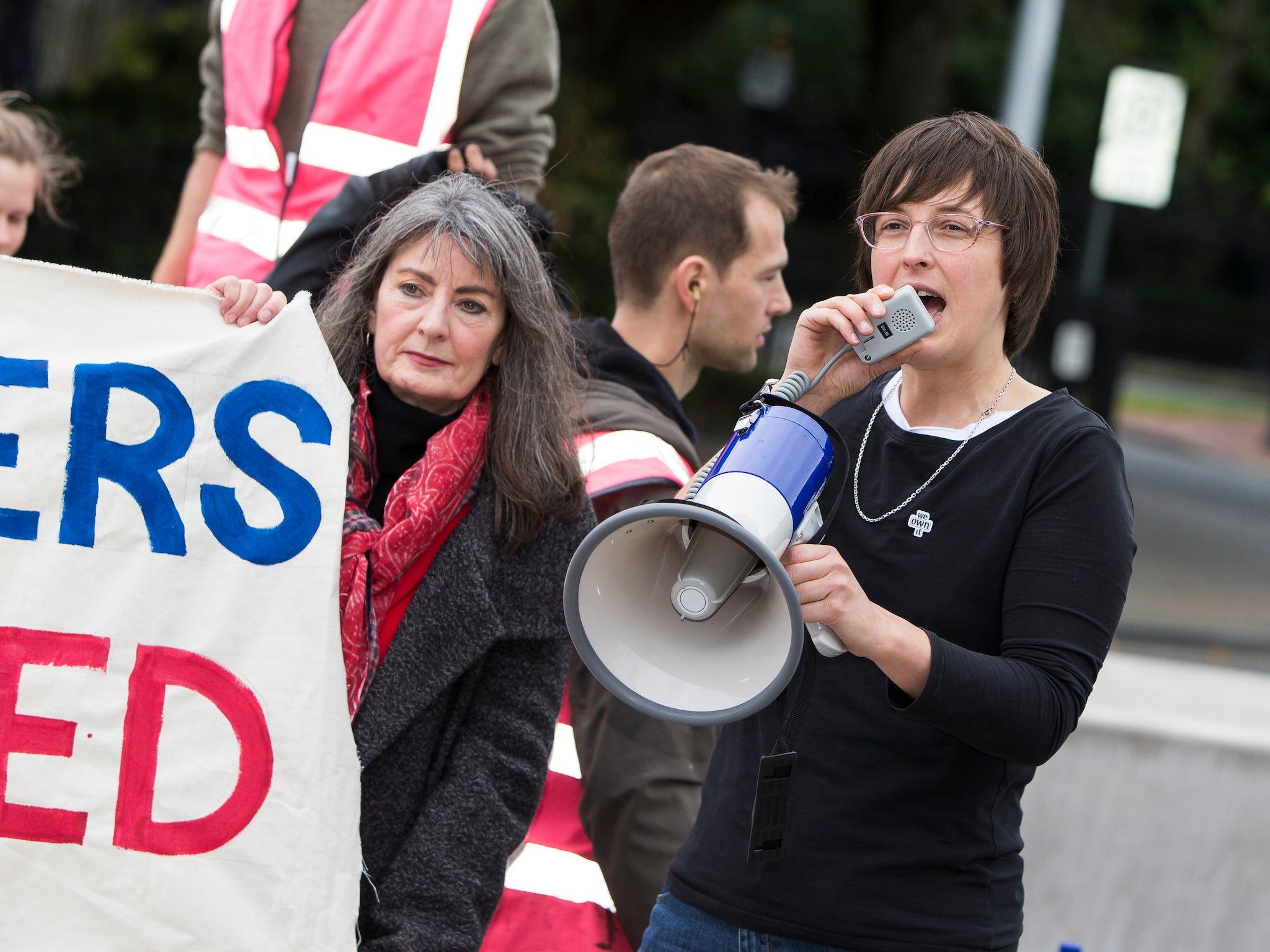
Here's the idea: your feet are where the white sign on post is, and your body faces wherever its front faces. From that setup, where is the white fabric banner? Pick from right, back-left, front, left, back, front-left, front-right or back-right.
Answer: front

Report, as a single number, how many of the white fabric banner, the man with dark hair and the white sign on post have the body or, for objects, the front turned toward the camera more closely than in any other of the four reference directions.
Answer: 2

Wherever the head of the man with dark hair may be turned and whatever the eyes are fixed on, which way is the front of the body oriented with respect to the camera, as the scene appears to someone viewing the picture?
to the viewer's right

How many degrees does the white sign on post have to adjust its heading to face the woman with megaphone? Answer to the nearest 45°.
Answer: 0° — it already faces them

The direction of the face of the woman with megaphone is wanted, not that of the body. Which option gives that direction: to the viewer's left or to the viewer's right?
to the viewer's left

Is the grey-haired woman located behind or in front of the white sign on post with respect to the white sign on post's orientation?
in front

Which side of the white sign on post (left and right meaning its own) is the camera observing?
front

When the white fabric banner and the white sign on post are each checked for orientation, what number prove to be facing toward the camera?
2

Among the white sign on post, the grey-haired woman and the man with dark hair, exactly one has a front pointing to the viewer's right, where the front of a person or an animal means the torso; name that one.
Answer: the man with dark hair

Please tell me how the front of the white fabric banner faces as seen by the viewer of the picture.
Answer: facing the viewer

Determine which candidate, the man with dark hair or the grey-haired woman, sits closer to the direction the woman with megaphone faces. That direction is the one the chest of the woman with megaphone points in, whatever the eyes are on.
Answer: the grey-haired woman

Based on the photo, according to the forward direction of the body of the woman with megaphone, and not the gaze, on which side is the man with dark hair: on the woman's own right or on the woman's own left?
on the woman's own right

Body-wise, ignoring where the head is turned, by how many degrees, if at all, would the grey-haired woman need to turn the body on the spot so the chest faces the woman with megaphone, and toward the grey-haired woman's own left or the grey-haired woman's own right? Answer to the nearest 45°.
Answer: approximately 90° to the grey-haired woman's own left
